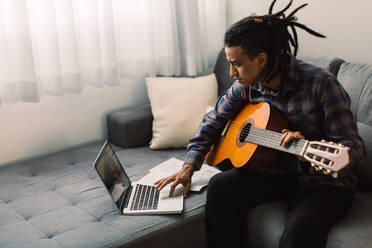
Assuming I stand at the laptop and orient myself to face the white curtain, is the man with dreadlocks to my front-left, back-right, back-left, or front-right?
back-right

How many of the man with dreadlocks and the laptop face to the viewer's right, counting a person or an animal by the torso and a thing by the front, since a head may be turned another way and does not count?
1

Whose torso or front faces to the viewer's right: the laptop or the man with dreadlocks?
the laptop

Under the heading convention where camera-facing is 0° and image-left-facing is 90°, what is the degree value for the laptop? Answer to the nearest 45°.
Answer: approximately 270°

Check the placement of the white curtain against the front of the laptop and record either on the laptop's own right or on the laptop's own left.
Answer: on the laptop's own left

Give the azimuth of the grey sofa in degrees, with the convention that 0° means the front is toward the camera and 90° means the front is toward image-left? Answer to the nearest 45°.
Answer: approximately 45°
